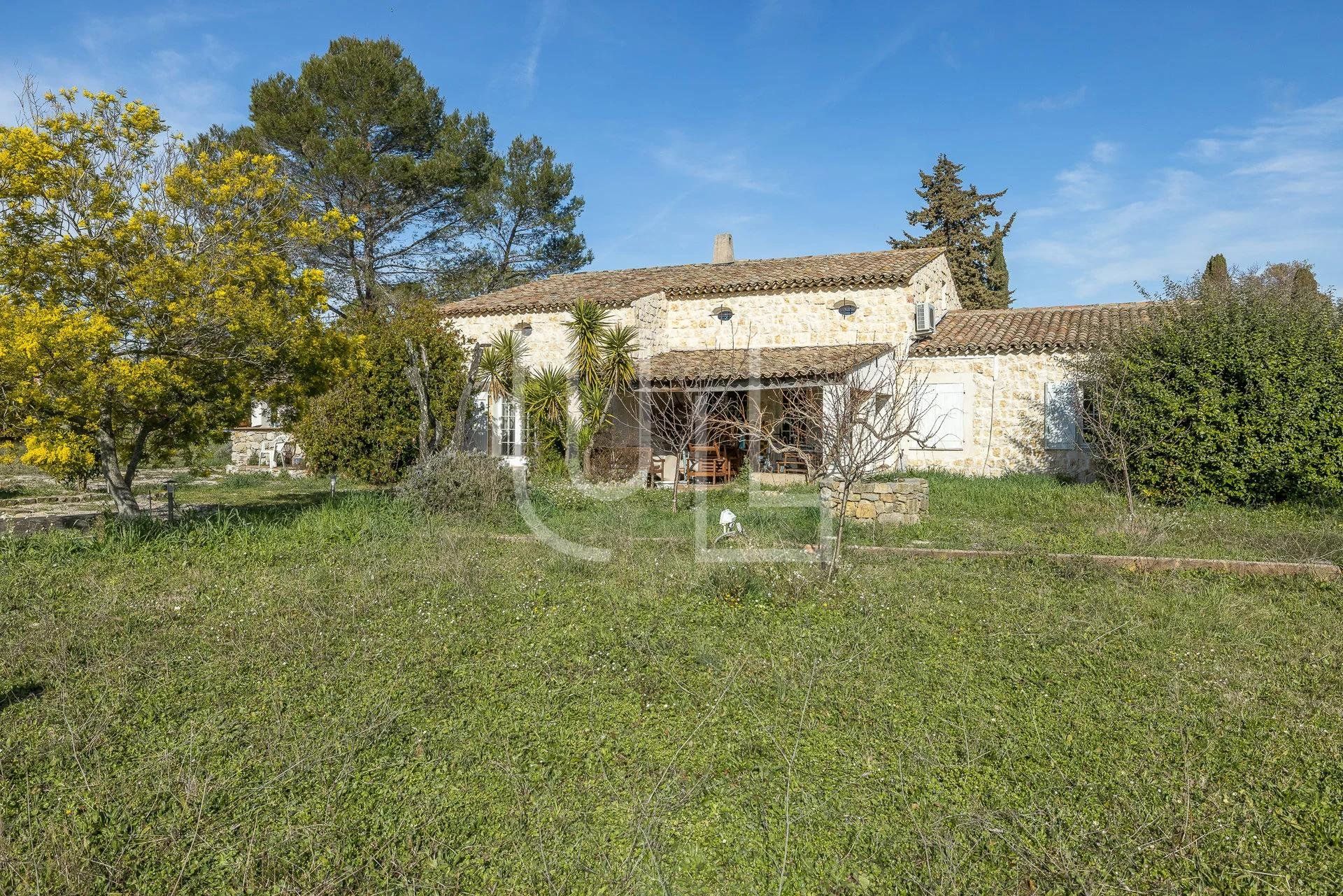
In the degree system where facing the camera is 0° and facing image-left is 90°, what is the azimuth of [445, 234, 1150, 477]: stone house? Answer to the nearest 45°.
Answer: approximately 0°

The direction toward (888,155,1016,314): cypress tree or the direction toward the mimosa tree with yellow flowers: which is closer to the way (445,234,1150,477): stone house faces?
the mimosa tree with yellow flowers

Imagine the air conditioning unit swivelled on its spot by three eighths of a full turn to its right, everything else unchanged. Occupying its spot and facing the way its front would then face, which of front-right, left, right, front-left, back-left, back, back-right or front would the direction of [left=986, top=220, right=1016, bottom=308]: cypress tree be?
right

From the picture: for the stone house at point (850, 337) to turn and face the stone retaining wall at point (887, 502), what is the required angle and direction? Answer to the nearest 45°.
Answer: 0° — it already faces it

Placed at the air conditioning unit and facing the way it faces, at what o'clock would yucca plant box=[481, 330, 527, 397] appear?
The yucca plant is roughly at 4 o'clock from the air conditioning unit.

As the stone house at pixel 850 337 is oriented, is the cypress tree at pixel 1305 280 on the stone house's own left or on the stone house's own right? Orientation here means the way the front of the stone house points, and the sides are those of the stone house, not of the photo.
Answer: on the stone house's own left

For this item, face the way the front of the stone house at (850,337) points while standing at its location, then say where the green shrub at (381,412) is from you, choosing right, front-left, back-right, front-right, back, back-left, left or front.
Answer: right

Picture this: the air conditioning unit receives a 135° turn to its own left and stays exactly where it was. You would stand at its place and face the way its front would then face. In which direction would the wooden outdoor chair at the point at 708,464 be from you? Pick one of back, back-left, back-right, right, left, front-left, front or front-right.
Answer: back-left

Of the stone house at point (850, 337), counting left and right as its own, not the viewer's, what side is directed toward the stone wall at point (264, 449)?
right

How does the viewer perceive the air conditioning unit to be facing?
facing the viewer and to the right of the viewer

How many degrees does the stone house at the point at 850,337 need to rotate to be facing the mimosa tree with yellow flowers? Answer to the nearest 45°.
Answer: approximately 45° to its right

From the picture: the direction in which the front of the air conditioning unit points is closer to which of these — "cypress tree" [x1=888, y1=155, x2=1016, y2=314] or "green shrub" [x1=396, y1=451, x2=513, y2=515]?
the green shrub
